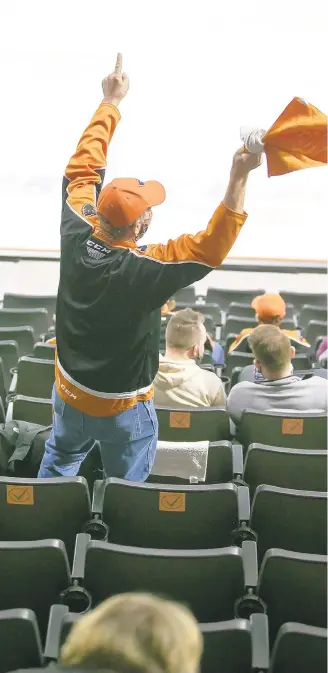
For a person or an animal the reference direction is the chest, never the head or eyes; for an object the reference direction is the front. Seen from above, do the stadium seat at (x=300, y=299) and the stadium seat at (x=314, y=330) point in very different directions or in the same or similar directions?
same or similar directions

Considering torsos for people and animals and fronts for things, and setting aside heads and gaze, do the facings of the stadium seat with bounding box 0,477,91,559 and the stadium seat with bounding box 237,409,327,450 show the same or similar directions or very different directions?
same or similar directions

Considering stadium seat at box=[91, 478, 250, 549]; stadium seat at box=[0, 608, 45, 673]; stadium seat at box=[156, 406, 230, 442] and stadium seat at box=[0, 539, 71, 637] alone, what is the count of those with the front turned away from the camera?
4

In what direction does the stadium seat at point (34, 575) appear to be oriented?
away from the camera

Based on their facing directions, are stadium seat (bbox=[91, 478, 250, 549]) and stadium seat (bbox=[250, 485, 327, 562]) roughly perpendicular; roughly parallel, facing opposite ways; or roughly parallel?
roughly parallel

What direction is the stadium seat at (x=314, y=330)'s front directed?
away from the camera

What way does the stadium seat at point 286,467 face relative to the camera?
away from the camera

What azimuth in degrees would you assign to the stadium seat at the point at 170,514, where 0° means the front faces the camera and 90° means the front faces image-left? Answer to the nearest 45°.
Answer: approximately 180°

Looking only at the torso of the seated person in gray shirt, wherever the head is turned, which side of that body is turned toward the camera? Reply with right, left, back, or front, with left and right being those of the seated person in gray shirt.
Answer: back

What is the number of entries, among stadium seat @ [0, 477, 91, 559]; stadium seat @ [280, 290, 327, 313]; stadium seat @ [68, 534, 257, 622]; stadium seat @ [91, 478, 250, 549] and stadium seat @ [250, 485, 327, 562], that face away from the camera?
5

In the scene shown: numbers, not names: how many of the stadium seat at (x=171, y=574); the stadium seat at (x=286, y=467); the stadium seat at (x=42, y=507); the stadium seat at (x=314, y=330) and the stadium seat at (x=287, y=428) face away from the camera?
5

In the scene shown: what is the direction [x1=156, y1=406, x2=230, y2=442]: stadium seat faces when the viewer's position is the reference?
facing away from the viewer

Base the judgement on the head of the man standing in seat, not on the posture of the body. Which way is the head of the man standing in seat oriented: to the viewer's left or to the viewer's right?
to the viewer's right

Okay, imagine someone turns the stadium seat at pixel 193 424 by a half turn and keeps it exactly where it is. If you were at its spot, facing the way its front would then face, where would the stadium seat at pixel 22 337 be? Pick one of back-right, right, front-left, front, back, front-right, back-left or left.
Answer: back-right

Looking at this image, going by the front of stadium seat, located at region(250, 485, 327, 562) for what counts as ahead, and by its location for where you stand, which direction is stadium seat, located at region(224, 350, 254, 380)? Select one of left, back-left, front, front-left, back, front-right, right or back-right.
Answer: front

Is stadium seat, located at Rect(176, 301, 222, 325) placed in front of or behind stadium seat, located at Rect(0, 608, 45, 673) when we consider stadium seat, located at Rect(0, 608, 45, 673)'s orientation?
in front

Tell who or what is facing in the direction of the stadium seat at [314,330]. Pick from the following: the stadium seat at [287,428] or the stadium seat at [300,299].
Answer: the stadium seat at [287,428]

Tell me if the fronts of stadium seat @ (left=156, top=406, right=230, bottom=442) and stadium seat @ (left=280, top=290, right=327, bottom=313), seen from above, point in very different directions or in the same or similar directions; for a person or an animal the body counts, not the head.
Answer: same or similar directions

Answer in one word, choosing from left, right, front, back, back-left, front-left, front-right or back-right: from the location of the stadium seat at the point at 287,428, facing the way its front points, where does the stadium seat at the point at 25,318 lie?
front-left
